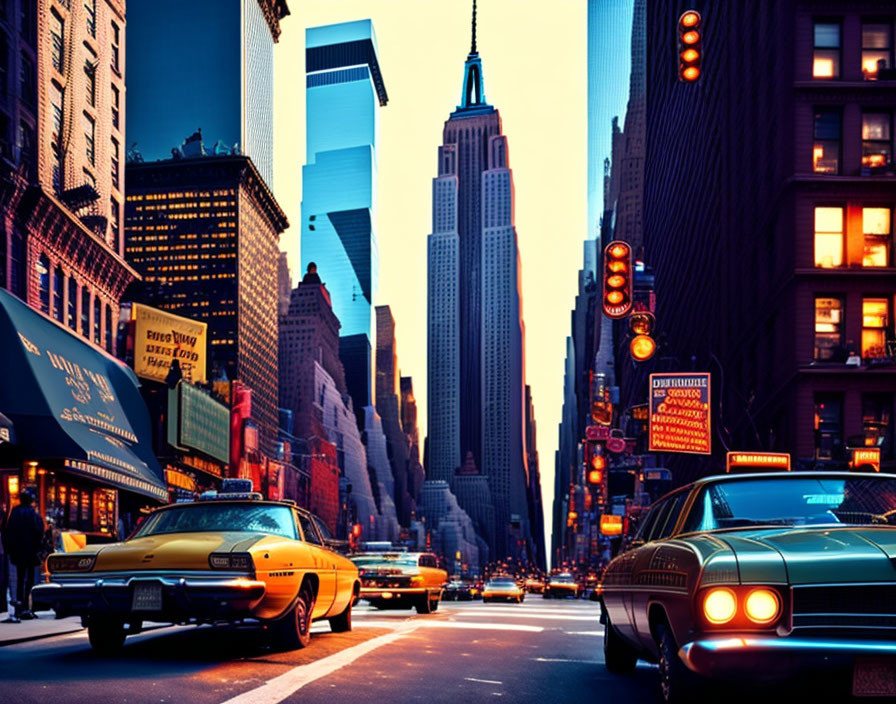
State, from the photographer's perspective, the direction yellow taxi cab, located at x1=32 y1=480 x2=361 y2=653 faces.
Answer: facing the viewer and to the left of the viewer

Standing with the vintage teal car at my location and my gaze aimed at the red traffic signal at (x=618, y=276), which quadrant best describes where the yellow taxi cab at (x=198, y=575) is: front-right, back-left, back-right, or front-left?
front-left

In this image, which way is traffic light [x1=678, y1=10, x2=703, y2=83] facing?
toward the camera

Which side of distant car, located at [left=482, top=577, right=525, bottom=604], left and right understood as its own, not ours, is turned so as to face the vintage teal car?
front

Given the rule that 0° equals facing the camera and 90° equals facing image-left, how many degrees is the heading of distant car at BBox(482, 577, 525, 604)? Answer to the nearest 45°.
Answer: approximately 0°

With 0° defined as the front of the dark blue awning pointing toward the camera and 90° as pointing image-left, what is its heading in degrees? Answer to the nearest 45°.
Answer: approximately 315°

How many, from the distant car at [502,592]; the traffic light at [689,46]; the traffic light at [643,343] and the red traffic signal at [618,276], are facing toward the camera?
4

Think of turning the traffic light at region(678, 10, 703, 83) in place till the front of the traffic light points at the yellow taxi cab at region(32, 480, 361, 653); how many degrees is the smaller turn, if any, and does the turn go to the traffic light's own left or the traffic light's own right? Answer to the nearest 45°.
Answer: approximately 45° to the traffic light's own right

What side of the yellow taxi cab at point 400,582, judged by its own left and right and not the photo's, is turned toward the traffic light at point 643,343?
back

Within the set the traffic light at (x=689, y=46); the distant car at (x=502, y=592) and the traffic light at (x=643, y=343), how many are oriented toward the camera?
3

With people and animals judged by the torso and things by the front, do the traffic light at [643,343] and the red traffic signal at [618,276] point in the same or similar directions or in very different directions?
same or similar directions

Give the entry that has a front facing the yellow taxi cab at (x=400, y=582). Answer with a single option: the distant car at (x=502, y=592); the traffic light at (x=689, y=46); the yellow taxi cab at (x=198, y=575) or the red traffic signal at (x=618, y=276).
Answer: the distant car
